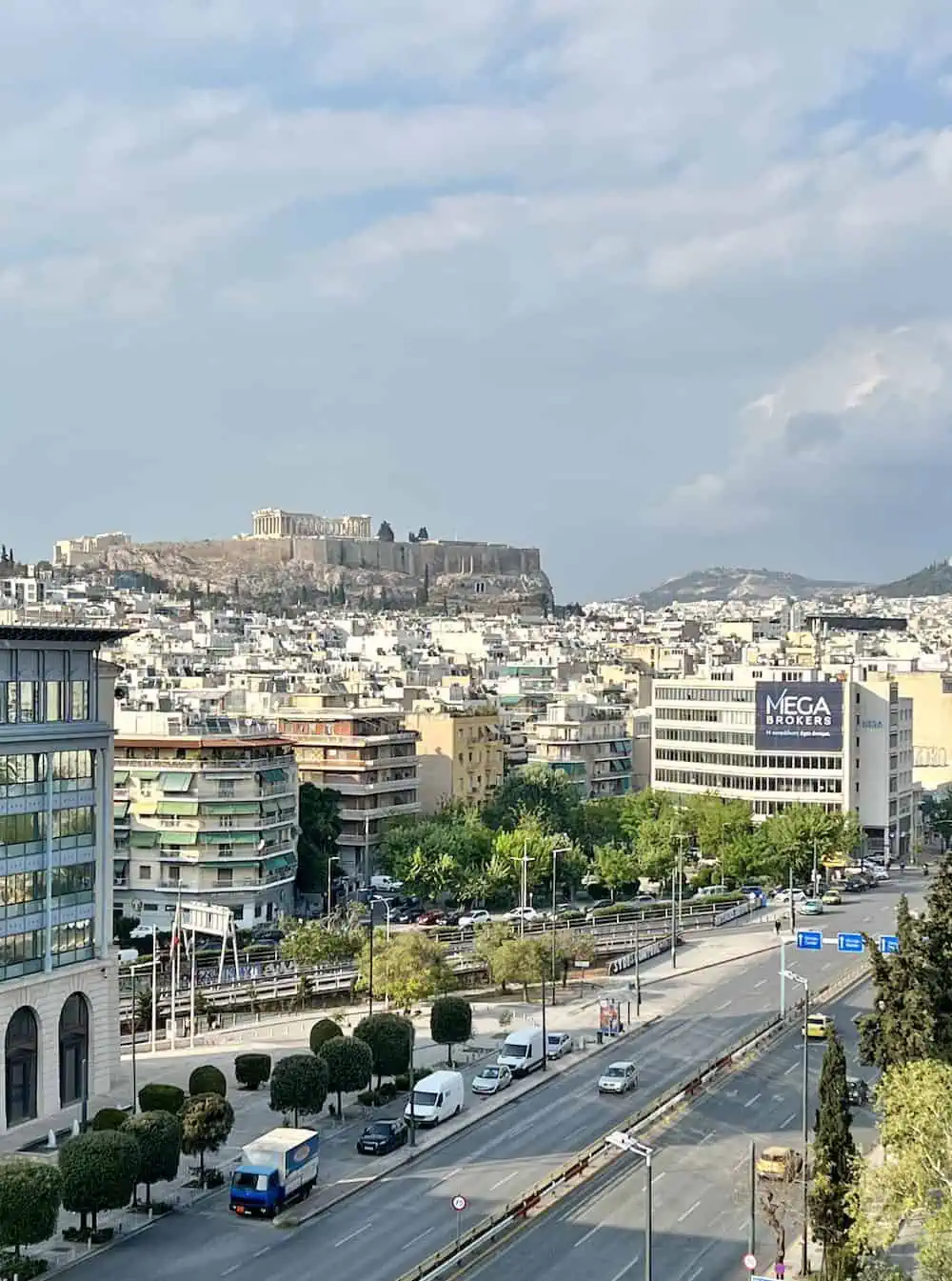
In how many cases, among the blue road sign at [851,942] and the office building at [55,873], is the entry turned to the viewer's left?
0

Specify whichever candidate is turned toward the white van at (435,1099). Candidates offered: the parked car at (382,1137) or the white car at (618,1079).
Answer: the white car

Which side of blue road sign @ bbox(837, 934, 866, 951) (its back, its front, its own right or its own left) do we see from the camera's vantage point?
front

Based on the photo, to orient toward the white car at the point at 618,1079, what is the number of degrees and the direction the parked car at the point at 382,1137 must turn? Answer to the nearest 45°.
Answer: approximately 180°

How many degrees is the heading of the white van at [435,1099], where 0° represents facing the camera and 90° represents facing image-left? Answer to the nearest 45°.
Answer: approximately 45°

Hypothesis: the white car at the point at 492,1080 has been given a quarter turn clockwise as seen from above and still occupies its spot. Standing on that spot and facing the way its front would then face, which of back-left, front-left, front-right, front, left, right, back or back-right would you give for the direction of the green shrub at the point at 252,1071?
front-left

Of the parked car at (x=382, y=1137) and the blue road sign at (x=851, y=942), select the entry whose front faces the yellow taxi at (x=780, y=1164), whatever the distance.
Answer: the blue road sign

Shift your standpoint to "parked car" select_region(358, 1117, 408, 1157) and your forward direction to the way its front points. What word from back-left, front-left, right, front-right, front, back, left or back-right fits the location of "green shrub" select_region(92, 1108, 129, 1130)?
front-right

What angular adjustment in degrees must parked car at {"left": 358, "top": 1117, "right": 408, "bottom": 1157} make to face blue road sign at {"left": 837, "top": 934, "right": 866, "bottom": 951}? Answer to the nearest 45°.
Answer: approximately 135° to its left

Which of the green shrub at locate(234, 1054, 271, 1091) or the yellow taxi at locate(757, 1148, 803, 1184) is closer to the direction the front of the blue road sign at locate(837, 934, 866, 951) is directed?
the yellow taxi

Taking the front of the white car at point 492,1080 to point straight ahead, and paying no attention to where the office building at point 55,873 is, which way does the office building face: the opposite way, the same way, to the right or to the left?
to the left

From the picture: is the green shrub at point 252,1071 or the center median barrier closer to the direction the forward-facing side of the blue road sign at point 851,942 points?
the center median barrier

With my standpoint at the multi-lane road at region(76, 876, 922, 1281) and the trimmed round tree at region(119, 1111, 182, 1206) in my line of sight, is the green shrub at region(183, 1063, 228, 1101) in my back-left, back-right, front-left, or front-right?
front-right

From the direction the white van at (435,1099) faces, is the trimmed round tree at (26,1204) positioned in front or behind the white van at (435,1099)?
in front

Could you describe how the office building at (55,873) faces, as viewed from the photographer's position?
facing the viewer and to the right of the viewer

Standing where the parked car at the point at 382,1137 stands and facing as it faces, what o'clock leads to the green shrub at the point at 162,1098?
The green shrub is roughly at 2 o'clock from the parked car.

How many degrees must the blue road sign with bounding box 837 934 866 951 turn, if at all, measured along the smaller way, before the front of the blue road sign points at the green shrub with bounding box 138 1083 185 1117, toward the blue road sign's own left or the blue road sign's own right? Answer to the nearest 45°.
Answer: approximately 45° to the blue road sign's own right

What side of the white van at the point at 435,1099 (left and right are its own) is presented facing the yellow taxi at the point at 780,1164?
left
